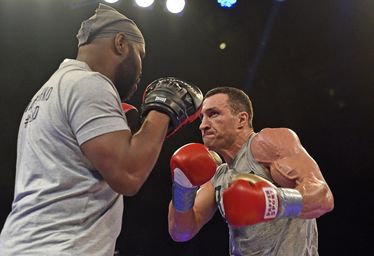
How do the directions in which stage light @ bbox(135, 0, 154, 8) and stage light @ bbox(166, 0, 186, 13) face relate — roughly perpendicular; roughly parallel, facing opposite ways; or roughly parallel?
roughly parallel

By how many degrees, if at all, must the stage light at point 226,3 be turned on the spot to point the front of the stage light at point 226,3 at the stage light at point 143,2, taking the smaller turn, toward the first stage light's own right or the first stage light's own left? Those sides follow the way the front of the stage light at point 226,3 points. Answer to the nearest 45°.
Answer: approximately 90° to the first stage light's own right

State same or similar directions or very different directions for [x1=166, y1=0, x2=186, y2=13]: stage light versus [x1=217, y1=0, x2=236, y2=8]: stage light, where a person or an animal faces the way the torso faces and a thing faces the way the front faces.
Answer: same or similar directions

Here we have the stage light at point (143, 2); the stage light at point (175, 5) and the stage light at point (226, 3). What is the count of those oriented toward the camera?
3

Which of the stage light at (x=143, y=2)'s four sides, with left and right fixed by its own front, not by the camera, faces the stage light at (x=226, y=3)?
left

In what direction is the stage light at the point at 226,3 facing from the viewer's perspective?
toward the camera

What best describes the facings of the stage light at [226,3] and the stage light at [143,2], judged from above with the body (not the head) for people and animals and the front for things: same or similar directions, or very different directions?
same or similar directions

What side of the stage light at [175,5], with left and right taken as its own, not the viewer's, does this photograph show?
front

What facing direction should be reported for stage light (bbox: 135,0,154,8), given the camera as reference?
facing the viewer

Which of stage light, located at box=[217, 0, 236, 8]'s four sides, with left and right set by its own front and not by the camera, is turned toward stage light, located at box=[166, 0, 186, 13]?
right
